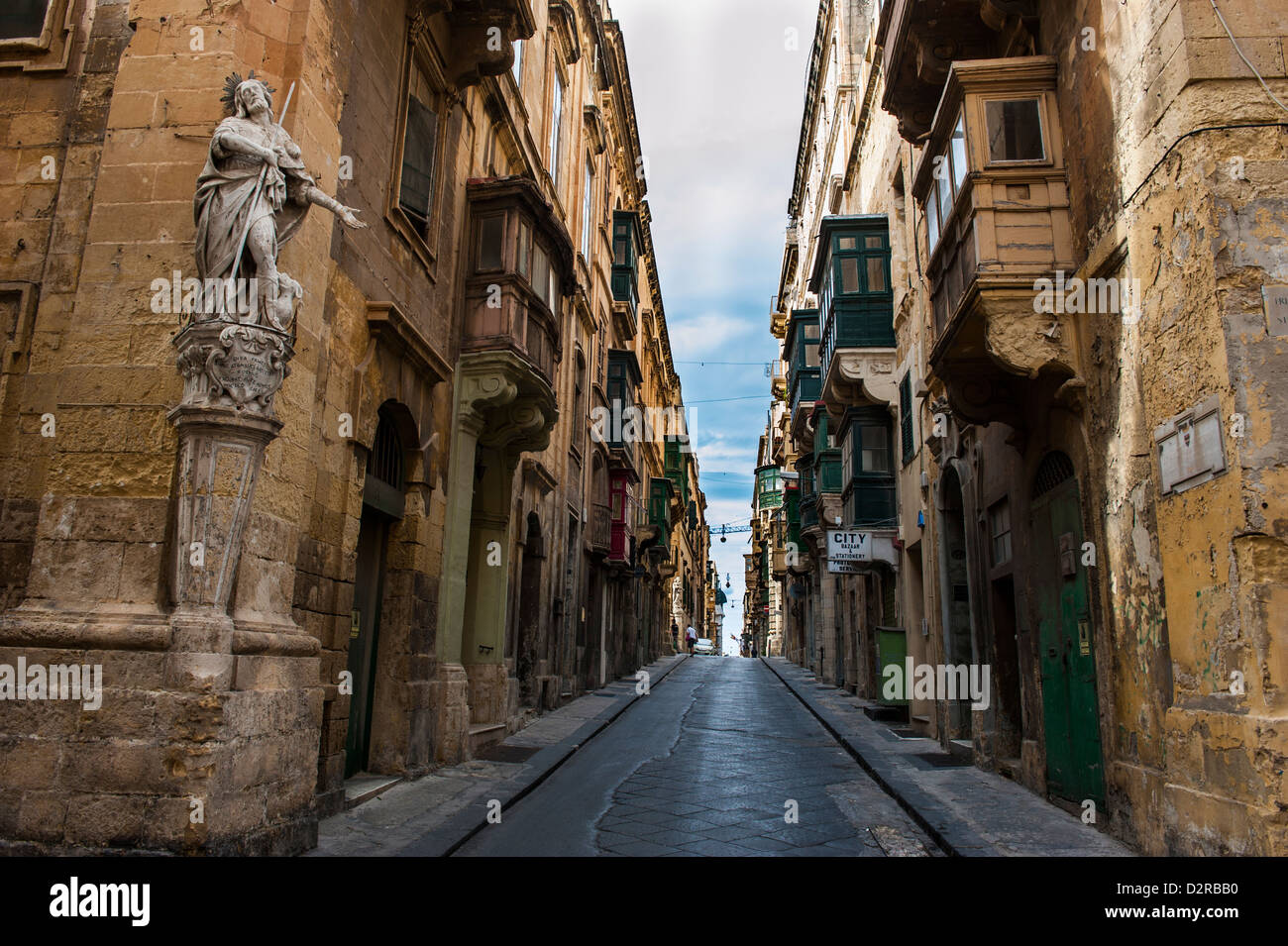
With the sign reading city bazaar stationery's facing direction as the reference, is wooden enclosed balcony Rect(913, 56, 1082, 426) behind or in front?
in front

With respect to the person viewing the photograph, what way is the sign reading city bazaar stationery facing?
facing the viewer

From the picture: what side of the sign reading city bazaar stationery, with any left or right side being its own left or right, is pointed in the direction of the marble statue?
front

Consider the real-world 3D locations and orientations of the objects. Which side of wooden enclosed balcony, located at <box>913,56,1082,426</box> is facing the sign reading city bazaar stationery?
right

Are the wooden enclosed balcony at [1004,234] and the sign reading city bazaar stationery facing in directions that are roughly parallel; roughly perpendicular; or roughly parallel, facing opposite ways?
roughly perpendicular

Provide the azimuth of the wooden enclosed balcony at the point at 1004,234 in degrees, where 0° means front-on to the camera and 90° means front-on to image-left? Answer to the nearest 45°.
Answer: approximately 90°

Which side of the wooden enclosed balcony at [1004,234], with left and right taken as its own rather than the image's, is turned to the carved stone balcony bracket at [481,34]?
front

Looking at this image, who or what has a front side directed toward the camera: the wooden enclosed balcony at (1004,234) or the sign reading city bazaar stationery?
the sign reading city bazaar stationery

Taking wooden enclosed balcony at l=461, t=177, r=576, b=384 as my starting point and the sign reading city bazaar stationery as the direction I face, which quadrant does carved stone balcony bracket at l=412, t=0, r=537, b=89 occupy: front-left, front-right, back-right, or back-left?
back-right

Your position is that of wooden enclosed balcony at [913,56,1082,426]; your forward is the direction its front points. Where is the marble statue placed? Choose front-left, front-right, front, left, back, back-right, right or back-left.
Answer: front-left

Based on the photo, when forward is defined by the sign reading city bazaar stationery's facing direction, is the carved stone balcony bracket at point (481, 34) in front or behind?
in front

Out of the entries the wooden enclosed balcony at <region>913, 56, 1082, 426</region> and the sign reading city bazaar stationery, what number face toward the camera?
1

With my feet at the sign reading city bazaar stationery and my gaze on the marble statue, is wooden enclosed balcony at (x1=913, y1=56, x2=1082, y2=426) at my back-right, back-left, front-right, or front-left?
front-left

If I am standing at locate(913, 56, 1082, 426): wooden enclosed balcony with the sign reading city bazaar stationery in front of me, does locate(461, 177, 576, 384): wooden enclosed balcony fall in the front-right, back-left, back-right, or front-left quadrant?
front-left
